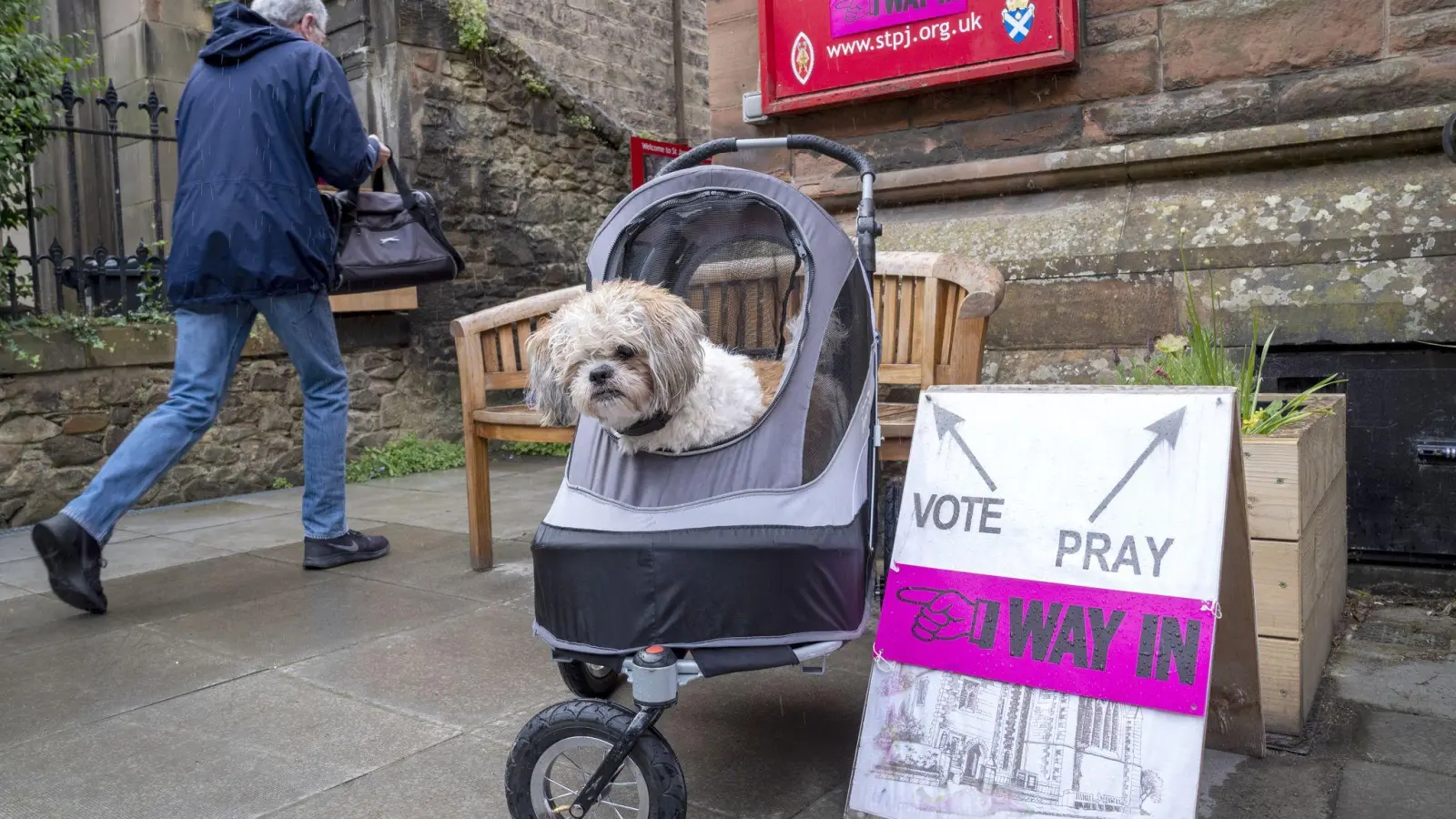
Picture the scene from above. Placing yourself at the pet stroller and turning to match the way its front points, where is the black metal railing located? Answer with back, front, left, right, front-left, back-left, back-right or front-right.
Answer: right

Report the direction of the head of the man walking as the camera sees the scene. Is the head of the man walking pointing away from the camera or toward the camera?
away from the camera

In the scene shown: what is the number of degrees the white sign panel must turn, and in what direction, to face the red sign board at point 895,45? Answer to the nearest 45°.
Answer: approximately 180°

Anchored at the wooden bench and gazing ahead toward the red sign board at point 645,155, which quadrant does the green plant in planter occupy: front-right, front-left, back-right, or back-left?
back-right

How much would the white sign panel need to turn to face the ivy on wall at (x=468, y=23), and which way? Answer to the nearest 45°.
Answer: approximately 135° to its right

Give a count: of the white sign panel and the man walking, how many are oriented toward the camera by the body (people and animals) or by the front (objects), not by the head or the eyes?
1

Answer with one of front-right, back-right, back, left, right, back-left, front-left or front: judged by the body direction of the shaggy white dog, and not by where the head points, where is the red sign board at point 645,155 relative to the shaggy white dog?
back-right

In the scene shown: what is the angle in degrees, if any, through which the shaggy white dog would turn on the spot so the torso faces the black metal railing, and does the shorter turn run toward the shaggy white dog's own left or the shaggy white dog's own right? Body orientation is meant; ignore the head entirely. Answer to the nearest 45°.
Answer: approximately 90° to the shaggy white dog's own right
